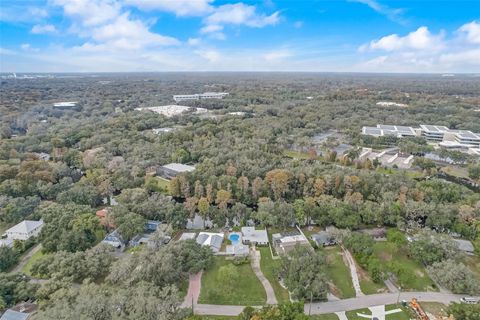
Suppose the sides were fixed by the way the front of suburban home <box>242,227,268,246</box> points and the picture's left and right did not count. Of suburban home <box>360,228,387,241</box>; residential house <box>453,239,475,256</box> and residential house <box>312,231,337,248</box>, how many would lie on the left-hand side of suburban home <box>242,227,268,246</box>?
3

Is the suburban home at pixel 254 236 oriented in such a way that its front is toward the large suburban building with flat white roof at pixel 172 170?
no

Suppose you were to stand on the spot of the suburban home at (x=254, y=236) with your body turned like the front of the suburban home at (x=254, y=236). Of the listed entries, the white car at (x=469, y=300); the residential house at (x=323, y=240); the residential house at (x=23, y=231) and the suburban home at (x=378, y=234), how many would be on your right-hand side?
1

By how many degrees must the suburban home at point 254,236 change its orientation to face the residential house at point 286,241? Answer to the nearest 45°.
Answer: approximately 90° to its left

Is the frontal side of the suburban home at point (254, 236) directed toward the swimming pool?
no

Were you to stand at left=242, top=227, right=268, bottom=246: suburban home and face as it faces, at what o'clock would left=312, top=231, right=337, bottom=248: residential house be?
The residential house is roughly at 9 o'clock from the suburban home.

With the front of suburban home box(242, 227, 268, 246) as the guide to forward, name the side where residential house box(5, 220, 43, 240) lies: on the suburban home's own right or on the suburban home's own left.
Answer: on the suburban home's own right

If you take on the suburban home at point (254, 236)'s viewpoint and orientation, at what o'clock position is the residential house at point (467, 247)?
The residential house is roughly at 9 o'clock from the suburban home.

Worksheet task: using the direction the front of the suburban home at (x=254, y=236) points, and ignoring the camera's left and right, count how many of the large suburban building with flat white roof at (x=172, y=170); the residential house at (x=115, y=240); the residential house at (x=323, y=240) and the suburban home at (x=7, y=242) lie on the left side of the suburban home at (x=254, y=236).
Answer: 1

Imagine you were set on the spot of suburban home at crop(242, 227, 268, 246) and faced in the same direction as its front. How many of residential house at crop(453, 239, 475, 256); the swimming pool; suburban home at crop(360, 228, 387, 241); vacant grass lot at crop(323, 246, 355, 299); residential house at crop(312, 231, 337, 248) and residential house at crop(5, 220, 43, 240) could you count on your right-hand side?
2

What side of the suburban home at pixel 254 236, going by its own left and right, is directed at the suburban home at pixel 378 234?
left

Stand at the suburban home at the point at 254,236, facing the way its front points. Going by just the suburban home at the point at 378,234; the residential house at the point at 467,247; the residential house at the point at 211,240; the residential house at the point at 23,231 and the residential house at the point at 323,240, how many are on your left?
3

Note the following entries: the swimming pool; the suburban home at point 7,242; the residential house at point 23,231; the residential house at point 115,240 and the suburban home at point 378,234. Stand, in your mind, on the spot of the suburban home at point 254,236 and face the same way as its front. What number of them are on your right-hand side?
4

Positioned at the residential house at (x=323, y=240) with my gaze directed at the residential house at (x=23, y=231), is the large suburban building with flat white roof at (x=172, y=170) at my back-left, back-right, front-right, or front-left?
front-right

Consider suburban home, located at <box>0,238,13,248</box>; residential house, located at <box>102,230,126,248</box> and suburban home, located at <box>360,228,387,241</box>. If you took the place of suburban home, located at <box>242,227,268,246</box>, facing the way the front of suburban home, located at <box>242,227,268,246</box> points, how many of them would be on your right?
2

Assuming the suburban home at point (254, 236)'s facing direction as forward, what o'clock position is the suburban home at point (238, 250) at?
the suburban home at point (238, 250) is roughly at 1 o'clock from the suburban home at point (254, 236).

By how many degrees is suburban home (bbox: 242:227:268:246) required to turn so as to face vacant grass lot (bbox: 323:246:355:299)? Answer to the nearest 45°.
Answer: approximately 45° to its left

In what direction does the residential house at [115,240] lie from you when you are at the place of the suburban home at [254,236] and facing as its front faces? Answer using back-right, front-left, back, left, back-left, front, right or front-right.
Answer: right

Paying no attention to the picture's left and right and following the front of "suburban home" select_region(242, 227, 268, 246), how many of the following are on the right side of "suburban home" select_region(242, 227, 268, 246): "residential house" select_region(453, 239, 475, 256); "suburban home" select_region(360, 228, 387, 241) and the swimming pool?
1

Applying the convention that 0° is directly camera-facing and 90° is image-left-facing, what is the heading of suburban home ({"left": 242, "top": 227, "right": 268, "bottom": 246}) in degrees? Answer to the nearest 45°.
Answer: approximately 0°
